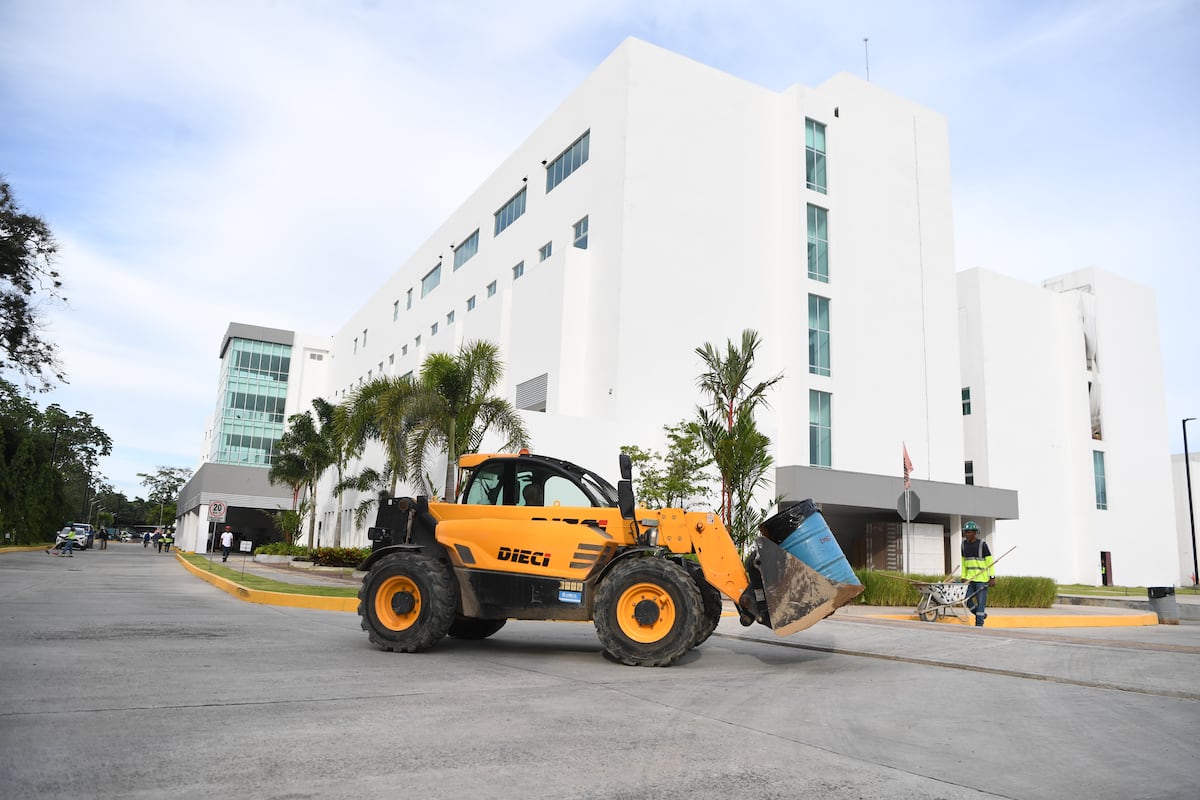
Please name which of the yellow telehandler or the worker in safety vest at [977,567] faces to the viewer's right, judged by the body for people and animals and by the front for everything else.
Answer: the yellow telehandler

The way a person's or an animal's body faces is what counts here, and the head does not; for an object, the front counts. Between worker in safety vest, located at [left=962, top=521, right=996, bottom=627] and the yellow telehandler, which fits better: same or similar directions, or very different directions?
very different directions

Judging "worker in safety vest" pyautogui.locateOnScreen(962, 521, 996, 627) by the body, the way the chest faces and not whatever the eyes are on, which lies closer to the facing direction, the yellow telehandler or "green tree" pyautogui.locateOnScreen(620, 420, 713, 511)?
the yellow telehandler

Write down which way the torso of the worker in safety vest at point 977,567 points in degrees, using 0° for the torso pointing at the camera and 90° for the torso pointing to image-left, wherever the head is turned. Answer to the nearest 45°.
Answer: approximately 45°

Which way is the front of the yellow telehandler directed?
to the viewer's right

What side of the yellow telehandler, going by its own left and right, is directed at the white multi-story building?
left

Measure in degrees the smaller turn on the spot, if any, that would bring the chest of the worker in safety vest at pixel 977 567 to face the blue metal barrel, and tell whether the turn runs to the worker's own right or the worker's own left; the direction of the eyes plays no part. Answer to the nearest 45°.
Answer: approximately 45° to the worker's own left

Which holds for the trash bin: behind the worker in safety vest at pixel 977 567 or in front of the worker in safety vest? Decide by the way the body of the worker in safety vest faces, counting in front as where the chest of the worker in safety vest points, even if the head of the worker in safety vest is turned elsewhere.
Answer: behind

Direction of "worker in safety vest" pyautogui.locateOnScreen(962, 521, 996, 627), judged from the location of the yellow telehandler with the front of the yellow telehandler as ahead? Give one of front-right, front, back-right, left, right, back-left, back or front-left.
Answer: front-left

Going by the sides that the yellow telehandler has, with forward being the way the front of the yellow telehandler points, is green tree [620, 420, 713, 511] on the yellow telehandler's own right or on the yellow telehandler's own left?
on the yellow telehandler's own left

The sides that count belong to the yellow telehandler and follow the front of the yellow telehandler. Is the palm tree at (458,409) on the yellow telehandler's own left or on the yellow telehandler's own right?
on the yellow telehandler's own left

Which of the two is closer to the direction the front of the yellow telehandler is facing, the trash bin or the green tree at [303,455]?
the trash bin
